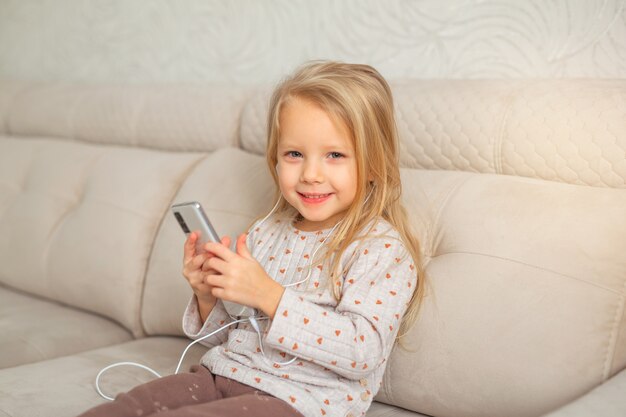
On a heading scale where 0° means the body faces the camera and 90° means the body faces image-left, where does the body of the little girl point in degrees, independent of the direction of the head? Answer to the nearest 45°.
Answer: approximately 45°

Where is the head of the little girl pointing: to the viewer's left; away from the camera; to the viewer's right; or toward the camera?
toward the camera
